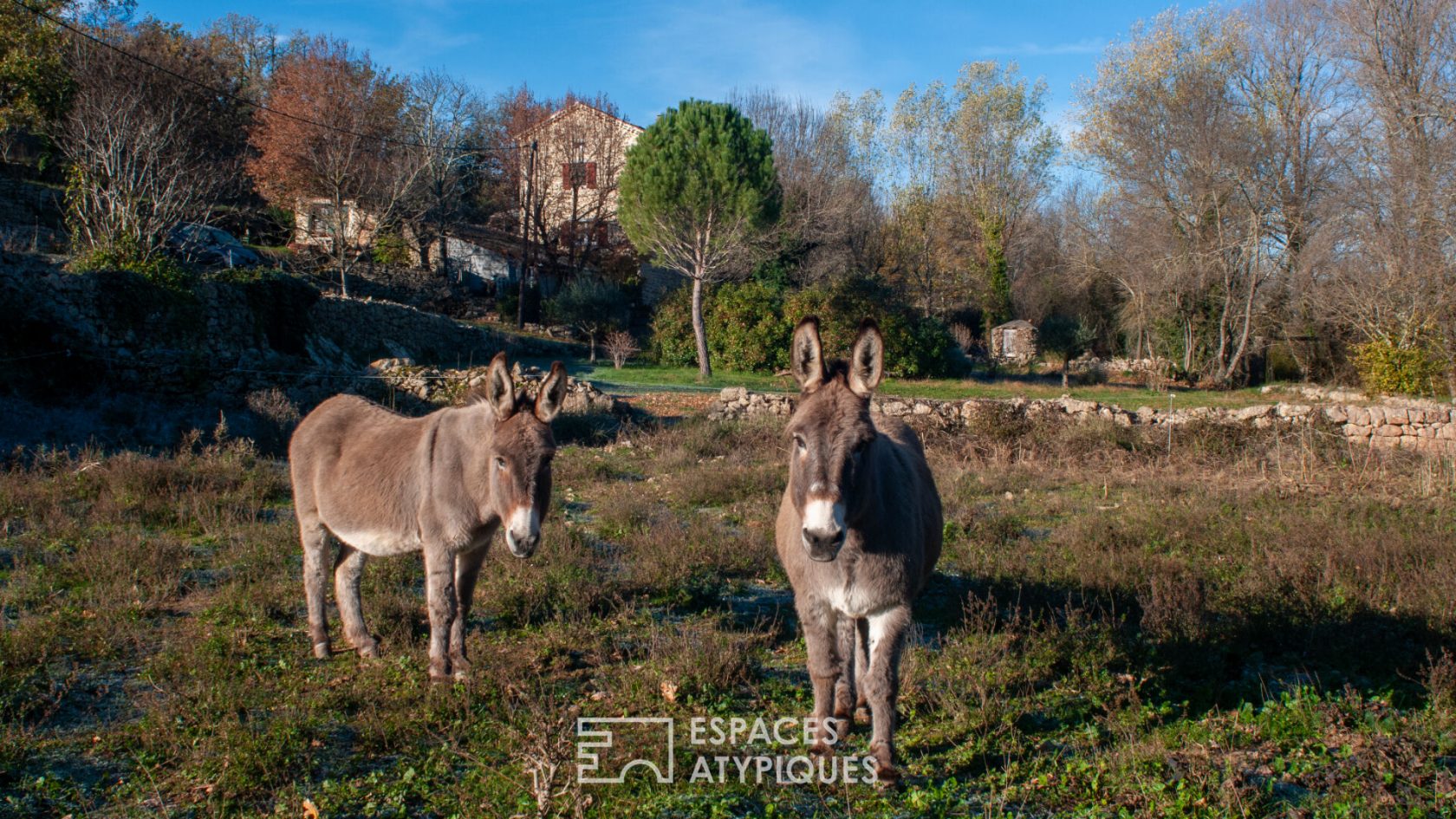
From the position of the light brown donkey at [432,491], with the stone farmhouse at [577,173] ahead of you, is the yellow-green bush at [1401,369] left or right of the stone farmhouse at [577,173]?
right

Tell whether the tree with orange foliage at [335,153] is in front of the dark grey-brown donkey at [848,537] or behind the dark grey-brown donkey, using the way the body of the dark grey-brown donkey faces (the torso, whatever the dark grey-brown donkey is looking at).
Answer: behind

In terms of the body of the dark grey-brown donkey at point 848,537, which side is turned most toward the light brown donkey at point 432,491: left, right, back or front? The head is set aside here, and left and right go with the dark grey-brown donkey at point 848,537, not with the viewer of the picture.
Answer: right

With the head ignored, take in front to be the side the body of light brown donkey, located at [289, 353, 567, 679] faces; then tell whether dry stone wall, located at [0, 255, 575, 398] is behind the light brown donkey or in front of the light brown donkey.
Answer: behind

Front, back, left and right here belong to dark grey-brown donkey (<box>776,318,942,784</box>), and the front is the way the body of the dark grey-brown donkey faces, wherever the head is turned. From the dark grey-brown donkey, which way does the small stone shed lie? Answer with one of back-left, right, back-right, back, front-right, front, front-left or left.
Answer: back

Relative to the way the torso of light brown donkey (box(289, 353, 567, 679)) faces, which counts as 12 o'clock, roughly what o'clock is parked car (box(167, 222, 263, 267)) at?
The parked car is roughly at 7 o'clock from the light brown donkey.

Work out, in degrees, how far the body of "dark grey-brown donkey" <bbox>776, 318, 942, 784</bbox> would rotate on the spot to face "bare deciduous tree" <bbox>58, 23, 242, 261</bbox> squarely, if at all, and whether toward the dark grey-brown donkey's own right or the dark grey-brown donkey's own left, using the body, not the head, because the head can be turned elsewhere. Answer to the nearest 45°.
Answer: approximately 135° to the dark grey-brown donkey's own right

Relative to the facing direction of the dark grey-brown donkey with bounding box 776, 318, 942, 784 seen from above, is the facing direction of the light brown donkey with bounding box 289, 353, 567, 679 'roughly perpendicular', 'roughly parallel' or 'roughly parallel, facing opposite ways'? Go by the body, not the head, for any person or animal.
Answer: roughly perpendicular

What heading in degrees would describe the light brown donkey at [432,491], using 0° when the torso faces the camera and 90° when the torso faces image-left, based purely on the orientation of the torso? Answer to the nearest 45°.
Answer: approximately 315°

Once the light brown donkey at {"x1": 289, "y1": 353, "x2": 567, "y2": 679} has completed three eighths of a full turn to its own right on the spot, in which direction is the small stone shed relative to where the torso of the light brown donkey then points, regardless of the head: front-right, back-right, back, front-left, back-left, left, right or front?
back-right

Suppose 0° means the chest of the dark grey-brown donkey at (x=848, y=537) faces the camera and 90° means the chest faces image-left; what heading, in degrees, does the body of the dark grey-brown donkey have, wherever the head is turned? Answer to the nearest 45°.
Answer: approximately 0°
